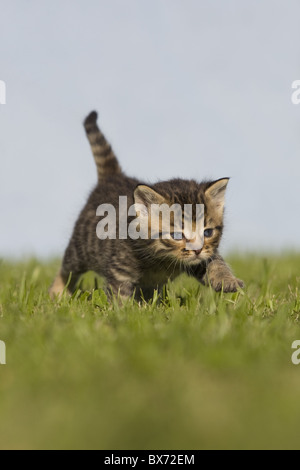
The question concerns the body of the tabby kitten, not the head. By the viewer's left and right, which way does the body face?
facing the viewer and to the right of the viewer
